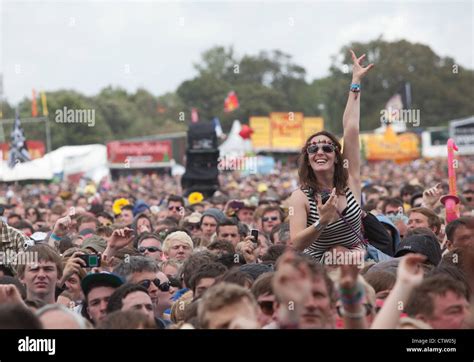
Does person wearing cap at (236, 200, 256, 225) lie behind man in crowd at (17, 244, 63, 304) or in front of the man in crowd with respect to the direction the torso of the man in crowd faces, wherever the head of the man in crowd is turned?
behind

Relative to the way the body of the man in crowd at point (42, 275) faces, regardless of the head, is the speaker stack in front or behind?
behind

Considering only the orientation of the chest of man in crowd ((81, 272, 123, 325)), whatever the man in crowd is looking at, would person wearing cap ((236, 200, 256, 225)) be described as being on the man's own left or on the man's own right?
on the man's own left

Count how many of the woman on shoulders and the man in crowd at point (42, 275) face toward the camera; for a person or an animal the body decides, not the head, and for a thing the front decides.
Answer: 2

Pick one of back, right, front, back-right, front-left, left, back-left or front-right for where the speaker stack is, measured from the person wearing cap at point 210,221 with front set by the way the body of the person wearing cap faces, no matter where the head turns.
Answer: back-right

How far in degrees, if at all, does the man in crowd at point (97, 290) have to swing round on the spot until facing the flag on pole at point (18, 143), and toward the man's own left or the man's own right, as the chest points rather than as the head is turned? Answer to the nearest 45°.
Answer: approximately 135° to the man's own left

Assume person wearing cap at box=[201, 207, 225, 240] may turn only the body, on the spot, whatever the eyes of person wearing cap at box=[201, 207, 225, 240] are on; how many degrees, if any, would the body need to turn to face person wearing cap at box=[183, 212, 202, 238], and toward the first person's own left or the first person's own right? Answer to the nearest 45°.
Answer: approximately 135° to the first person's own right

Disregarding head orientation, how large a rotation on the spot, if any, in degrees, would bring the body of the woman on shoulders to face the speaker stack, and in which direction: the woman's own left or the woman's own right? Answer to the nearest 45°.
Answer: approximately 180°
